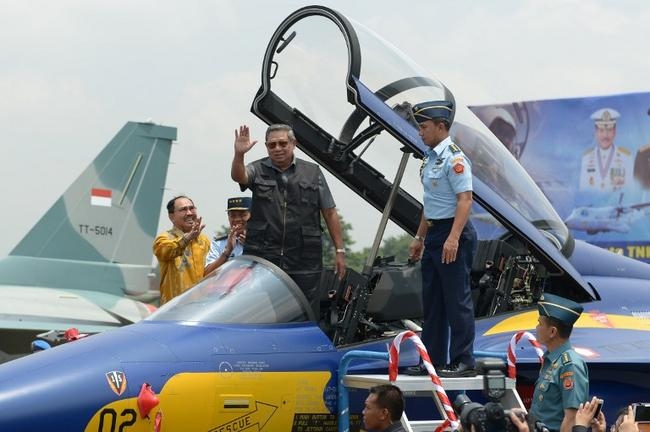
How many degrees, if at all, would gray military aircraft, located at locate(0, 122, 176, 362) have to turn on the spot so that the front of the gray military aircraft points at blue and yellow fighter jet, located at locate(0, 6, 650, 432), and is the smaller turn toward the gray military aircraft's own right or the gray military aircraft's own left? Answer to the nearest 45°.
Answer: approximately 90° to the gray military aircraft's own left

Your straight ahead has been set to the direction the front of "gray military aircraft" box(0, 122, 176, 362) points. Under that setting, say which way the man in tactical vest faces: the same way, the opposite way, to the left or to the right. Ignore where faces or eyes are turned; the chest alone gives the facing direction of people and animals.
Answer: to the left

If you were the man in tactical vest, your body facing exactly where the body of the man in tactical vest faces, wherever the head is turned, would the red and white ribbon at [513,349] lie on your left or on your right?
on your left

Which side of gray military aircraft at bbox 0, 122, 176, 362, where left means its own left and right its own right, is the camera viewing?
left
